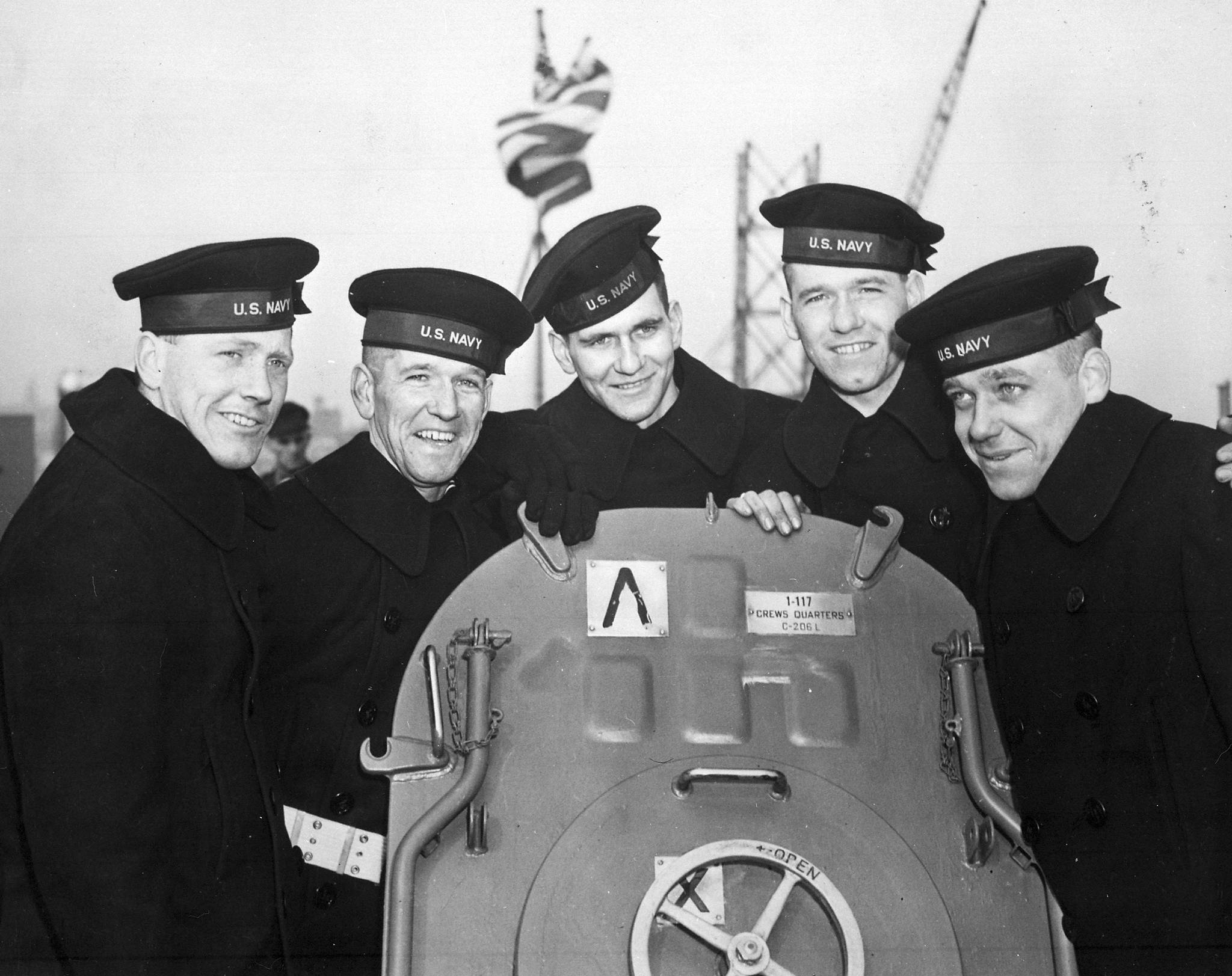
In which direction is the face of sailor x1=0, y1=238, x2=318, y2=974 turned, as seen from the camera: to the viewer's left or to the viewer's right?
to the viewer's right

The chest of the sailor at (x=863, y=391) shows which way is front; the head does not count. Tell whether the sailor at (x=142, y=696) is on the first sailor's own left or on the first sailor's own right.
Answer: on the first sailor's own right

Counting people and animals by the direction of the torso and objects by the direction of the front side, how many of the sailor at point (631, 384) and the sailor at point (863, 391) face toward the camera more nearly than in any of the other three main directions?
2

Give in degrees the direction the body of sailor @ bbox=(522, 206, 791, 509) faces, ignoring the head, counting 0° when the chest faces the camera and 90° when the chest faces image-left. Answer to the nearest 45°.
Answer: approximately 0°

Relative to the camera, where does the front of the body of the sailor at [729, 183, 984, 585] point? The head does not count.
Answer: toward the camera

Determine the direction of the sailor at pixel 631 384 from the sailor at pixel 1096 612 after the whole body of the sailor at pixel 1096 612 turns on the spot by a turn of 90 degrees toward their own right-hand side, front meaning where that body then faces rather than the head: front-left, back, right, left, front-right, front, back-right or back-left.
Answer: front-left

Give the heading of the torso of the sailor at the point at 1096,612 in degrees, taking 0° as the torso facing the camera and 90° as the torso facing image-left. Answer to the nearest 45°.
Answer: approximately 45°

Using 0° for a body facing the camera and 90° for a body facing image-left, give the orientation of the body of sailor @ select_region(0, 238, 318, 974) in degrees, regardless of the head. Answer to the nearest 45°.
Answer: approximately 315°
